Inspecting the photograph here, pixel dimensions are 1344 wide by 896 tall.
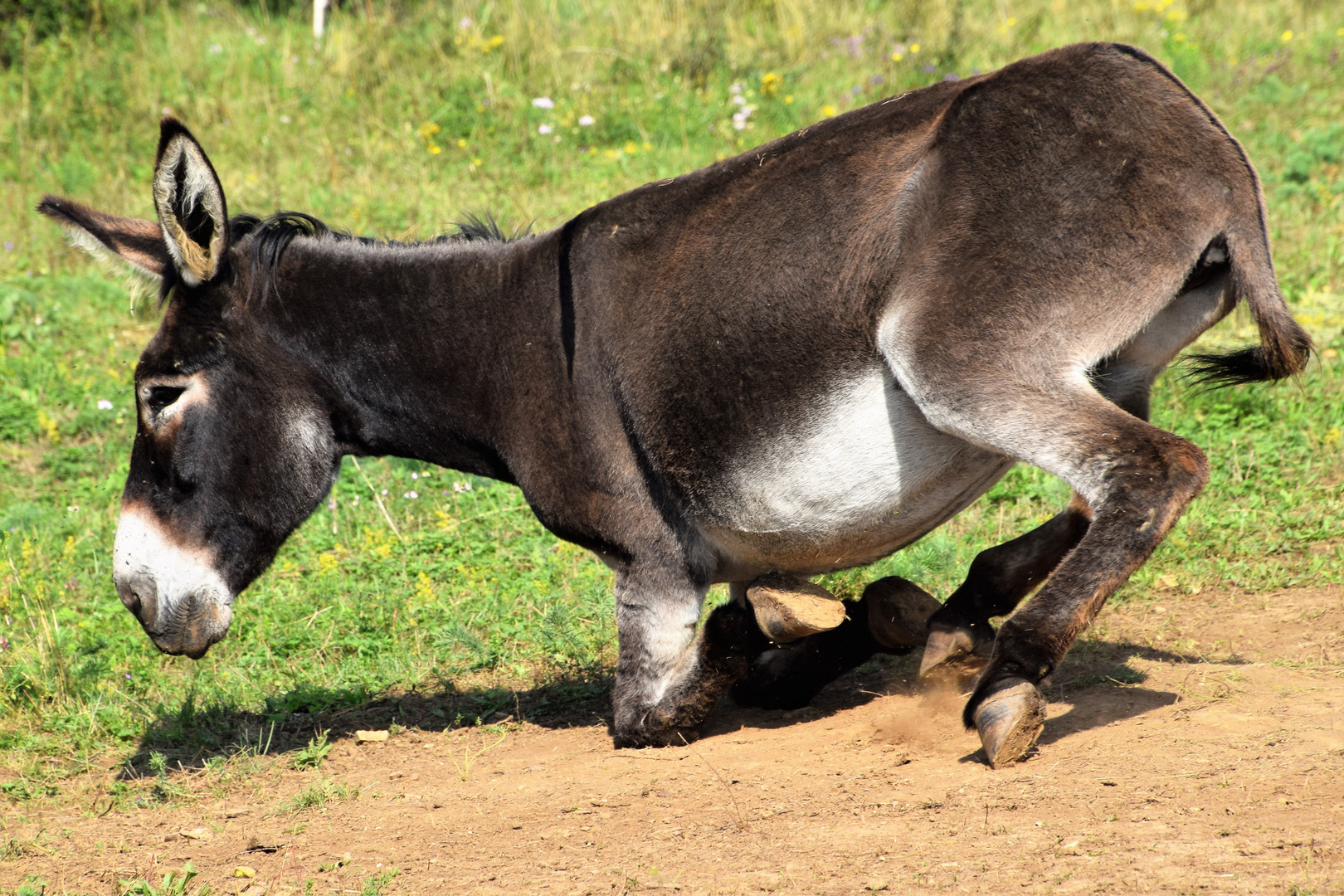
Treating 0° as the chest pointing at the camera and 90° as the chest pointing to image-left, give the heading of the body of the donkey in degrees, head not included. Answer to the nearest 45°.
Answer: approximately 90°
